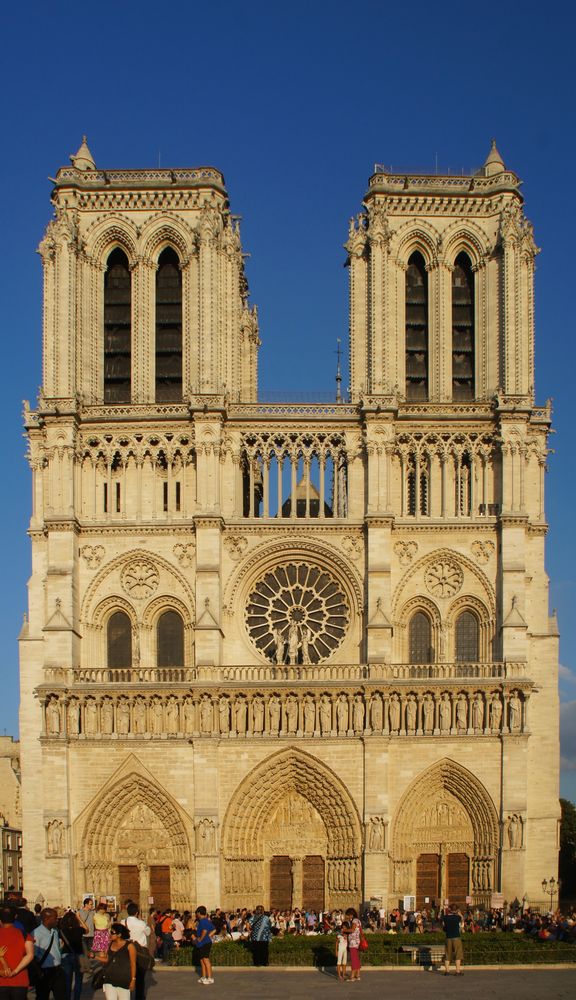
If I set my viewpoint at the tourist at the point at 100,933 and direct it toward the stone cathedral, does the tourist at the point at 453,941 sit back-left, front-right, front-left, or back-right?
front-right

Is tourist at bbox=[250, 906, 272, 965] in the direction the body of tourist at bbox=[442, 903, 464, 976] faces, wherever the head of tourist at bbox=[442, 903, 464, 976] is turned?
no

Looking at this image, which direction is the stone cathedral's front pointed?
toward the camera

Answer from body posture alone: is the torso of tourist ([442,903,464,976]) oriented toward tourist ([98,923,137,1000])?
no

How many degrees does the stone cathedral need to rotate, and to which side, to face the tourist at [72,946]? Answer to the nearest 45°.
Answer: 0° — it already faces them

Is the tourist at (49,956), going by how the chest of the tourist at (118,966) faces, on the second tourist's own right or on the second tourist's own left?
on the second tourist's own right

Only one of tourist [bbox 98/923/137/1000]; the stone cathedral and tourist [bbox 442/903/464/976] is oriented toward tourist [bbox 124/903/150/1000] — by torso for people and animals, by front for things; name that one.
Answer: the stone cathedral

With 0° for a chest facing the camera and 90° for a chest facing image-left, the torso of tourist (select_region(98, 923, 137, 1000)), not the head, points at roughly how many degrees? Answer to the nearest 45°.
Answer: approximately 45°

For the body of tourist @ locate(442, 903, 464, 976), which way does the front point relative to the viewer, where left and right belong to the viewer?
facing away from the viewer

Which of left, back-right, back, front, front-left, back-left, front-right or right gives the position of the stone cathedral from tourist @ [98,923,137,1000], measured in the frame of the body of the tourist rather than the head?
back-right
